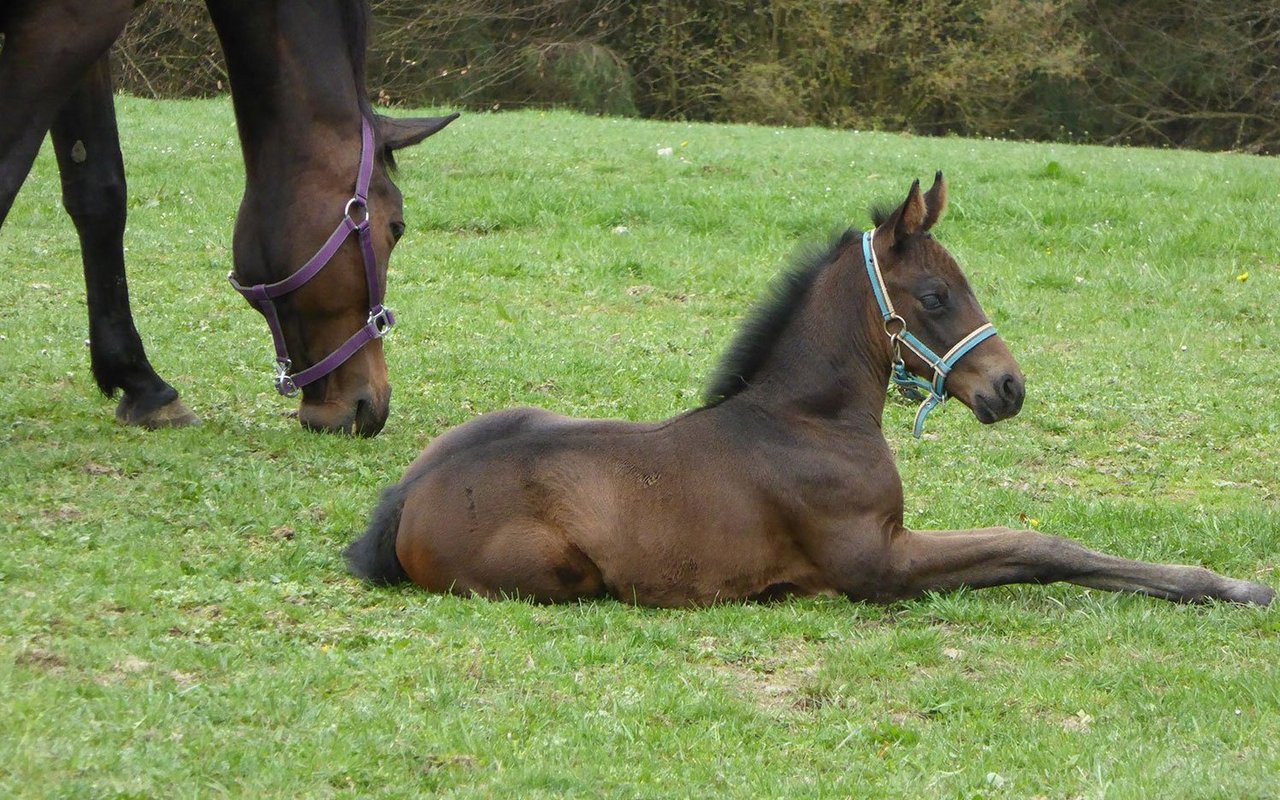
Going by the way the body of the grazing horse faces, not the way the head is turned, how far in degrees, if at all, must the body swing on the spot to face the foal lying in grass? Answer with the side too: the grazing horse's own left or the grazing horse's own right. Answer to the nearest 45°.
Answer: approximately 45° to the grazing horse's own right

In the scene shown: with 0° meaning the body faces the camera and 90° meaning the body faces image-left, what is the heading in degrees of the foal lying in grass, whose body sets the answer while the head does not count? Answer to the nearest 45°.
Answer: approximately 270°

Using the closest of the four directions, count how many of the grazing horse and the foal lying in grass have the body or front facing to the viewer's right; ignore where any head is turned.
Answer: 2

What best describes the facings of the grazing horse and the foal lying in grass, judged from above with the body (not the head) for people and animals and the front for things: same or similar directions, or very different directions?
same or similar directions

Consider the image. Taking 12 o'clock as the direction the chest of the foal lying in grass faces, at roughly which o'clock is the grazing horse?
The grazing horse is roughly at 7 o'clock from the foal lying in grass.

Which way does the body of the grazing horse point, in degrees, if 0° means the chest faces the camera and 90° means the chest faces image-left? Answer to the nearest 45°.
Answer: approximately 270°
